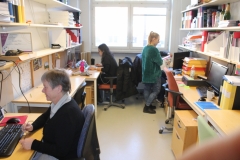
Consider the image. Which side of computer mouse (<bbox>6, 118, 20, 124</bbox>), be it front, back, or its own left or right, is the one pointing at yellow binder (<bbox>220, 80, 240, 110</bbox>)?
back

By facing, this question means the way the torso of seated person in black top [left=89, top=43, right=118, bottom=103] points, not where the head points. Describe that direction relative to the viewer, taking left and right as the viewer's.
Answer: facing to the left of the viewer

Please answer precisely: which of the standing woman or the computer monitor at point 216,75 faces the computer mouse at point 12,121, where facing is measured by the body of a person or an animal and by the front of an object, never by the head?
the computer monitor

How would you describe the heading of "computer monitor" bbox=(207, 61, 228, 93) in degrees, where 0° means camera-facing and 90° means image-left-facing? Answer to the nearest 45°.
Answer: approximately 45°

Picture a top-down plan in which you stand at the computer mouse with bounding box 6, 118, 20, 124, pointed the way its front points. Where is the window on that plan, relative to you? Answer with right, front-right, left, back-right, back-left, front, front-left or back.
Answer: back-right

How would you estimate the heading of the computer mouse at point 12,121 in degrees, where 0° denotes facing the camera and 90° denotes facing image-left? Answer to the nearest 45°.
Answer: approximately 90°

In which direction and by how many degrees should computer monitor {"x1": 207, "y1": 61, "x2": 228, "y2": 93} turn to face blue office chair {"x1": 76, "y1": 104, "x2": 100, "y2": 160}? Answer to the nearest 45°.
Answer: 0° — it already faces it

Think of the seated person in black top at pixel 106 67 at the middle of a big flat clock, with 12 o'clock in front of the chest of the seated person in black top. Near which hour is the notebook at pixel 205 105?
The notebook is roughly at 8 o'clock from the seated person in black top.

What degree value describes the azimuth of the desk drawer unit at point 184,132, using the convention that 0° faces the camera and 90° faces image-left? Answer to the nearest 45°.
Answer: approximately 45°

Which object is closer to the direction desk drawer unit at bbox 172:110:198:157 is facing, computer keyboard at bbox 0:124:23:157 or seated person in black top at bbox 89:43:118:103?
the computer keyboard

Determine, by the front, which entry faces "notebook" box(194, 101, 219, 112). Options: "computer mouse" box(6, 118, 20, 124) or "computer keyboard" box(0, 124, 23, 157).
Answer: the computer keyboard

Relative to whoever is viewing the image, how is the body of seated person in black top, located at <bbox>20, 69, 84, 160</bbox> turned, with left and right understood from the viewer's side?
facing to the left of the viewer

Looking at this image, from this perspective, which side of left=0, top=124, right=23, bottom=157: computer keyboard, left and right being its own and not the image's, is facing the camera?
right
